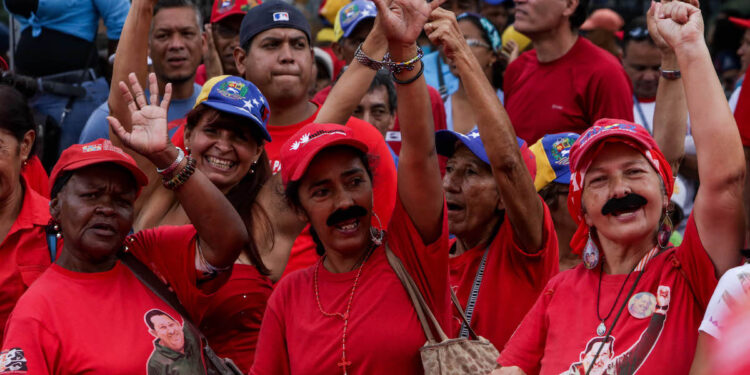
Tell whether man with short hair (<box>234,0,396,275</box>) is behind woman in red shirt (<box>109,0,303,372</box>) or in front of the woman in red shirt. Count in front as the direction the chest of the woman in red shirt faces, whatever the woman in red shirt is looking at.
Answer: behind

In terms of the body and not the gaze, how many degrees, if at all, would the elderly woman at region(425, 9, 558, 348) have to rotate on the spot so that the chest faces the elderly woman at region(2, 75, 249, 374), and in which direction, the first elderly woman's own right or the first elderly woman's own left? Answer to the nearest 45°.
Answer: approximately 45° to the first elderly woman's own right

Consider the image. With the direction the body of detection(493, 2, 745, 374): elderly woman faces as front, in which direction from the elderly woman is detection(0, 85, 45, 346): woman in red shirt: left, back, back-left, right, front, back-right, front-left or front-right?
right

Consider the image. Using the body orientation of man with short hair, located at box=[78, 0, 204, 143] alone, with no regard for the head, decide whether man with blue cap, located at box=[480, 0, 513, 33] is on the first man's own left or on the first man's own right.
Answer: on the first man's own left

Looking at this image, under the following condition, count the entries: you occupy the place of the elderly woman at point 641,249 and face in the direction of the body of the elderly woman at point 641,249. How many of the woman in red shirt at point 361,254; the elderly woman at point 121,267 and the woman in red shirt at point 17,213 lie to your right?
3
